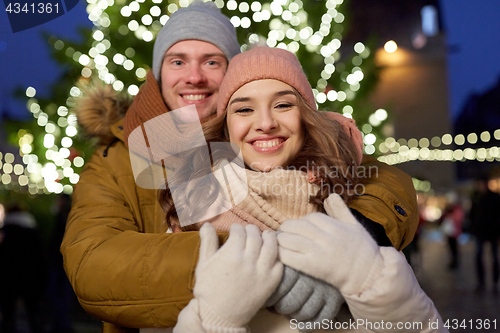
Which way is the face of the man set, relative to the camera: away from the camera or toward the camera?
toward the camera

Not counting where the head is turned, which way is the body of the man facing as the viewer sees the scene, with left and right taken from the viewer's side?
facing the viewer and to the right of the viewer

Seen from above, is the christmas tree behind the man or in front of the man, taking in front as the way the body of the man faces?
behind

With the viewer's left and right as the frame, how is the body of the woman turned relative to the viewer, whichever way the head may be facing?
facing the viewer

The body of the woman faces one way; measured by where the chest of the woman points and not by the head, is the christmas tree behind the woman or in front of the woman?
behind
